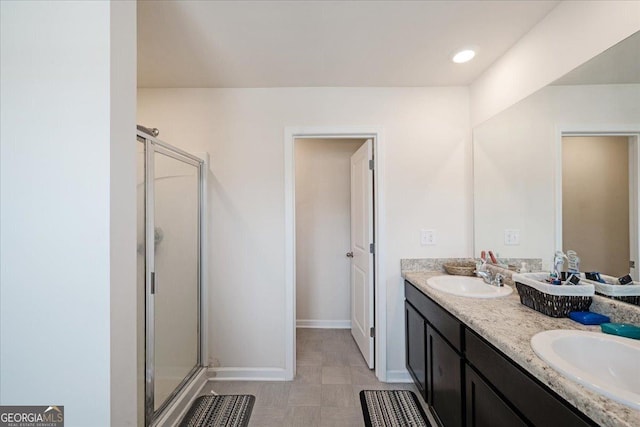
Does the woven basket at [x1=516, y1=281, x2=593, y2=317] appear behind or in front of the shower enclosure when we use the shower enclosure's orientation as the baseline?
in front

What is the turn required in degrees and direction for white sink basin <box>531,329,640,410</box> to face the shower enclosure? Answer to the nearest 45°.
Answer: approximately 45° to its right

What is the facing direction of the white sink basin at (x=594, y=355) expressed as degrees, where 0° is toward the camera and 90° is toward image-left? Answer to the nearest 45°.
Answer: approximately 45°

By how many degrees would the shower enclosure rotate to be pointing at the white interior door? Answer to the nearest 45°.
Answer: approximately 45° to its left

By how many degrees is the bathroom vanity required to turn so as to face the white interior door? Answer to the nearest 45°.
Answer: approximately 90° to its right

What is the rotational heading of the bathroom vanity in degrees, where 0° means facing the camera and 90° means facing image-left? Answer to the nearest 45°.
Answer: approximately 45°

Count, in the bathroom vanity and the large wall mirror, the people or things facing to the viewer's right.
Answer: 0

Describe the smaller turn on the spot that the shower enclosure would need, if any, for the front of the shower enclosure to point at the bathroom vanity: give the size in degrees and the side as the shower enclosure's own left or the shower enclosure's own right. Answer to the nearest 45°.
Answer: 0° — it already faces it

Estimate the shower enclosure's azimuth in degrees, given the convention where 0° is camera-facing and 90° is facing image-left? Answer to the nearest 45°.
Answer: approximately 315°

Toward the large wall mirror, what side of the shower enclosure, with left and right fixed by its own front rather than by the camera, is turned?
front

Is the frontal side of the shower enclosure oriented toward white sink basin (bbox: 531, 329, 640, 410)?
yes

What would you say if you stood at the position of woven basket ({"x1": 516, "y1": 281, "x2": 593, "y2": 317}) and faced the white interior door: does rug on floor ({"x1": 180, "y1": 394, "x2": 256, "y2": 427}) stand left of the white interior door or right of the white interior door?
left
